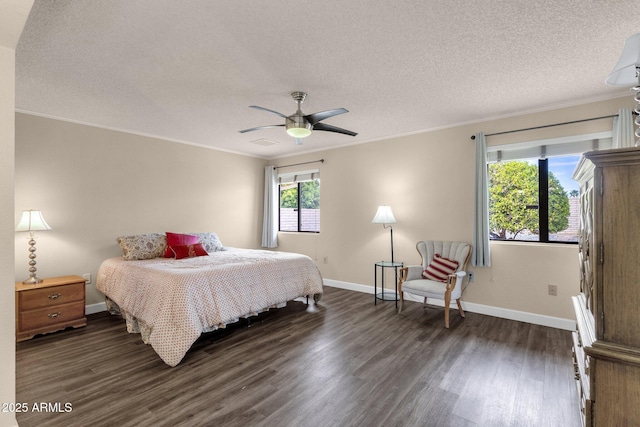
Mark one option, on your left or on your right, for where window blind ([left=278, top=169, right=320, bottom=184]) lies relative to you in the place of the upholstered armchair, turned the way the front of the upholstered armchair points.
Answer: on your right

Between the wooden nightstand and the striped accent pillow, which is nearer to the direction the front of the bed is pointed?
the striped accent pillow

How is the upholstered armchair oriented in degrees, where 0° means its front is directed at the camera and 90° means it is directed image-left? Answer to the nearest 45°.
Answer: approximately 45°

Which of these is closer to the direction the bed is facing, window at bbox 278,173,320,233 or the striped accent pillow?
the striped accent pillow

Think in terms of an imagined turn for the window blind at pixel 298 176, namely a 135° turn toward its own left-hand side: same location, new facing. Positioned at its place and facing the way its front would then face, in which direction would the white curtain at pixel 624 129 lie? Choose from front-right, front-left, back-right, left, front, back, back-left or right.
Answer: front-right

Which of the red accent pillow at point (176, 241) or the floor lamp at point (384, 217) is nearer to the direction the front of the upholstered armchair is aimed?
the red accent pillow

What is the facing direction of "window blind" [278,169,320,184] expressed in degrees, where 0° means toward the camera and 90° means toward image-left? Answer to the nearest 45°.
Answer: approximately 45°

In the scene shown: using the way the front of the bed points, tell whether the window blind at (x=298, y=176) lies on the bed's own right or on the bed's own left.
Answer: on the bed's own left

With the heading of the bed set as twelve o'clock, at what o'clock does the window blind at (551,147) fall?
The window blind is roughly at 11 o'clock from the bed.

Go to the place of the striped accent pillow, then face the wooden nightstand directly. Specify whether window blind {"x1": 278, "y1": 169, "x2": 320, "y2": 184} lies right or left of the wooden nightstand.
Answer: right

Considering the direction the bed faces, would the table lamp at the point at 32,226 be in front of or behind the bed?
behind
